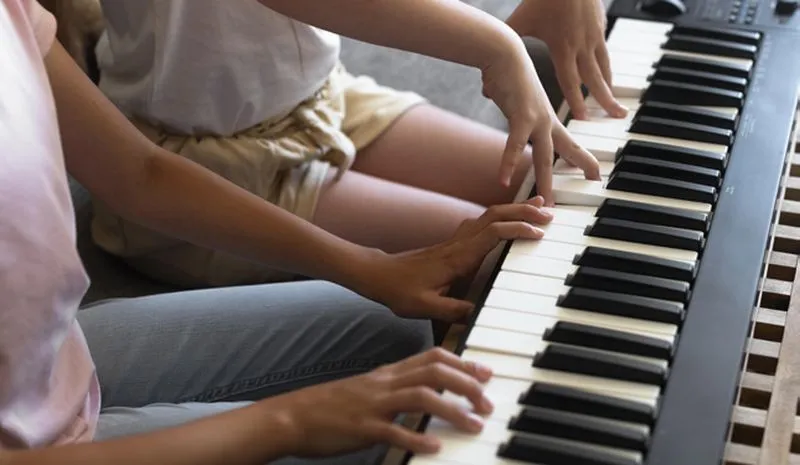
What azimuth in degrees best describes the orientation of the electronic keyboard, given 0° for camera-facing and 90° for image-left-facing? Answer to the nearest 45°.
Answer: approximately 90°
